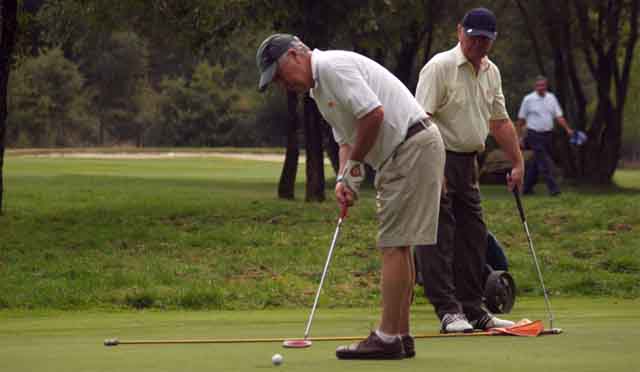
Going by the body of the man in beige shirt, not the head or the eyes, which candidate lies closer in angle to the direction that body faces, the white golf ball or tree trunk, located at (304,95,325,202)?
the white golf ball

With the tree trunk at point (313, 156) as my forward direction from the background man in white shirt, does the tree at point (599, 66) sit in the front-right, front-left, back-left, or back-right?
back-right

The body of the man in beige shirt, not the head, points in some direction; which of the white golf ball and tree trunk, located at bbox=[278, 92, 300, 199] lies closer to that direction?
the white golf ball

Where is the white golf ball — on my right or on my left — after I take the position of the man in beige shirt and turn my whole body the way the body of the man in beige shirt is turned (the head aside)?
on my right

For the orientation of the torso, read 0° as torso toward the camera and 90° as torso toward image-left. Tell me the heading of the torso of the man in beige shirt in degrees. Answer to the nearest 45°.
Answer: approximately 315°

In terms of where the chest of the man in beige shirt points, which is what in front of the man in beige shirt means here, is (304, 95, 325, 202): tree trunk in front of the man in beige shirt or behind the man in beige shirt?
behind

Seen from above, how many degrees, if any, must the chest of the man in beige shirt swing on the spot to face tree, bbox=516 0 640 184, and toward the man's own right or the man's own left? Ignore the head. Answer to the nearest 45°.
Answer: approximately 135° to the man's own left

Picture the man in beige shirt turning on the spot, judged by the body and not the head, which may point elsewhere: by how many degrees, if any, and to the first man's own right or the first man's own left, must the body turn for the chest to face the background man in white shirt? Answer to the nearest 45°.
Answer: approximately 135° to the first man's own left

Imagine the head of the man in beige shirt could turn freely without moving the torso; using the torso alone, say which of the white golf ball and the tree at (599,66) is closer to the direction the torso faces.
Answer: the white golf ball

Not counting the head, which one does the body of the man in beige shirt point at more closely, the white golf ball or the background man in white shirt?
the white golf ball
